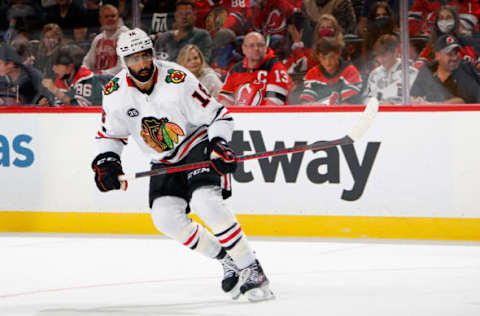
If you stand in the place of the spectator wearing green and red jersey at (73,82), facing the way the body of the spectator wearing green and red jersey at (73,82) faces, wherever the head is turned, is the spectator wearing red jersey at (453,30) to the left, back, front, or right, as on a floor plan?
left

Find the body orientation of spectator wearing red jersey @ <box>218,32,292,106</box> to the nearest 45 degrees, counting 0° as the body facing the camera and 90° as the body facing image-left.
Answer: approximately 0°

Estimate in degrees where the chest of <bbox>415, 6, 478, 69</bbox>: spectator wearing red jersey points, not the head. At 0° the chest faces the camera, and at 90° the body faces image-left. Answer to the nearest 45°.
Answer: approximately 0°
